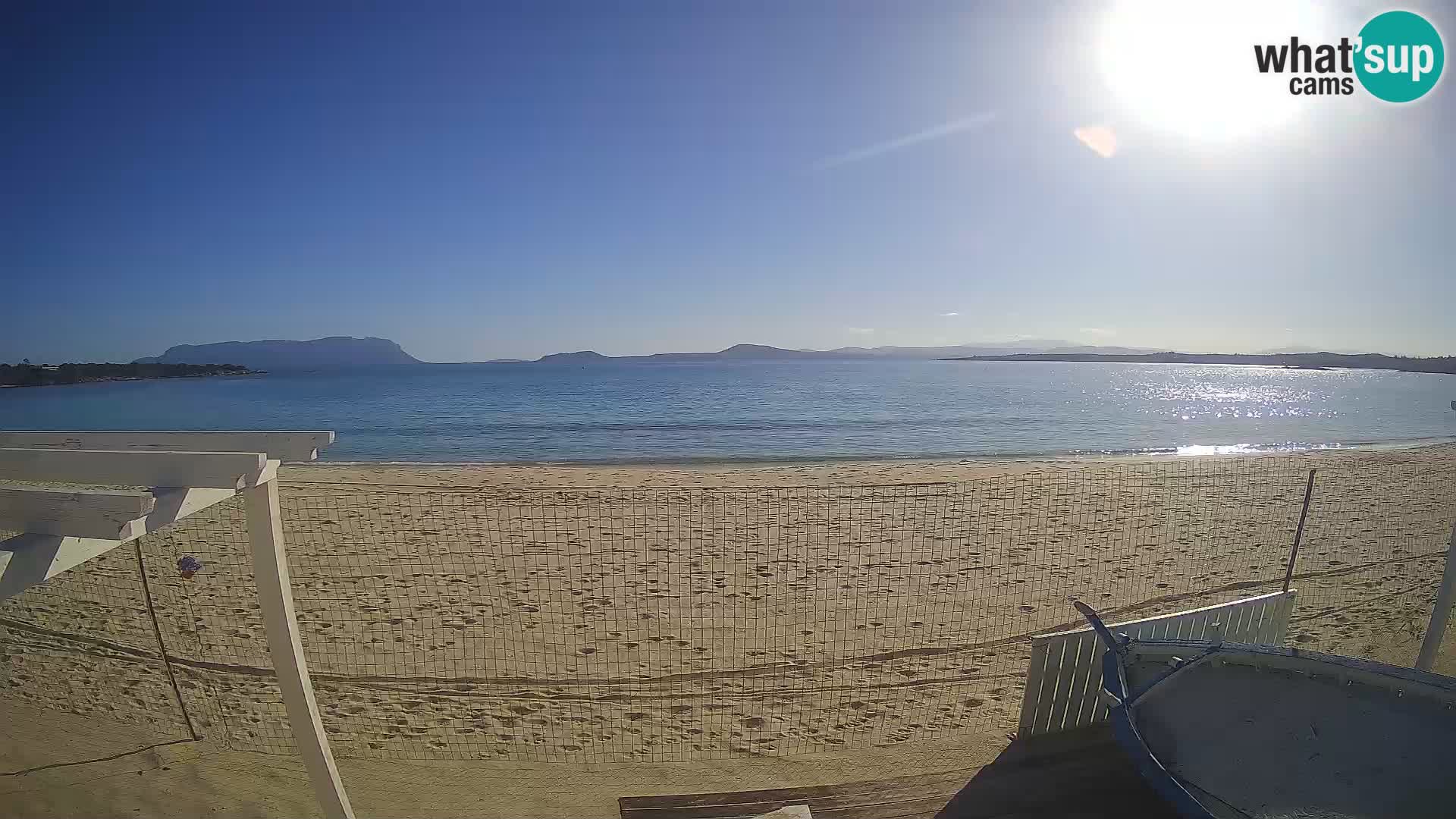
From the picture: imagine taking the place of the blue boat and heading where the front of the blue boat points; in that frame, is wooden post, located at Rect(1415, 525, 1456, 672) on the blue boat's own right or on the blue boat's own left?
on the blue boat's own right

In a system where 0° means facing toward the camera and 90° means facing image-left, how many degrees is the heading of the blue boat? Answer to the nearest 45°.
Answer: approximately 135°

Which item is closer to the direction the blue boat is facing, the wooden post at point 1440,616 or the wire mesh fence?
the wire mesh fence
